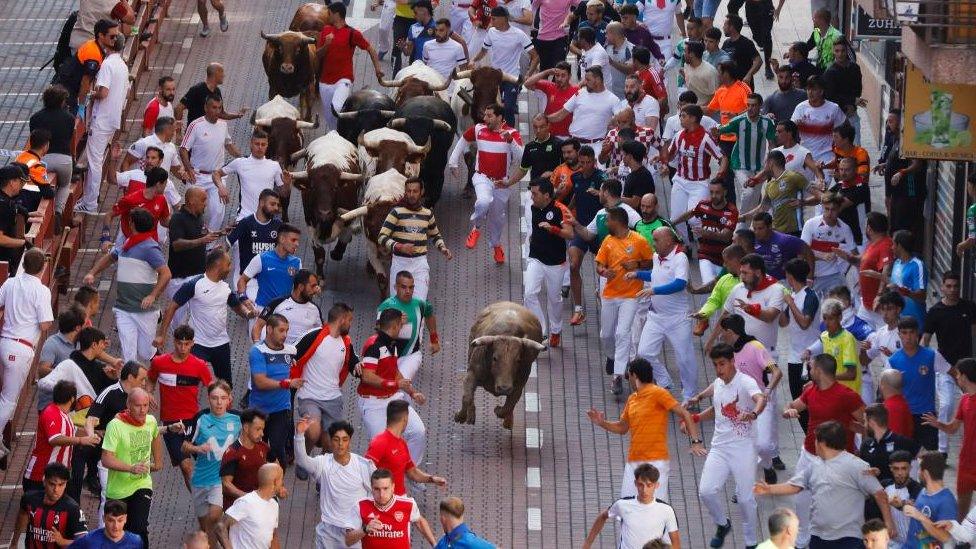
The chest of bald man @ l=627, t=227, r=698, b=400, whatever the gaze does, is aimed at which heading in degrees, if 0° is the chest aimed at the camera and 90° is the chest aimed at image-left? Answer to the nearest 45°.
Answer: approximately 45°

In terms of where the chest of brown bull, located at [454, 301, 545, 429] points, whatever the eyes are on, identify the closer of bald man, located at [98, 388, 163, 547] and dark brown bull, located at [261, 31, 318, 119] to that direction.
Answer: the bald man

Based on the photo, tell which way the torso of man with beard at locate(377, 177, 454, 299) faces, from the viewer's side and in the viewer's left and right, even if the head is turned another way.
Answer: facing the viewer

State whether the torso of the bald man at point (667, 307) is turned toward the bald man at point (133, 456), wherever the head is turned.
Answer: yes

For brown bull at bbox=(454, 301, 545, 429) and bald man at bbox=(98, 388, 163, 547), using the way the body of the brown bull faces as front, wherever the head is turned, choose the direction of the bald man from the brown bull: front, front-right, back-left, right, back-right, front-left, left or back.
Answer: front-right

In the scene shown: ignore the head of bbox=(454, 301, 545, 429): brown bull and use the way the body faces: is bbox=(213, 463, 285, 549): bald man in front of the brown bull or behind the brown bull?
in front

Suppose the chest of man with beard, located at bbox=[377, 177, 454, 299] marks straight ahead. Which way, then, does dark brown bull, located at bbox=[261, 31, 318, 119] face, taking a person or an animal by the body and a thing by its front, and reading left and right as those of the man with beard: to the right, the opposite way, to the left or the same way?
the same way

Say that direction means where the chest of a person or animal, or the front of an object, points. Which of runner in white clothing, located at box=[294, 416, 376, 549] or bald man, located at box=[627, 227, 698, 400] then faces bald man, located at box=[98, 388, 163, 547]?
bald man, located at box=[627, 227, 698, 400]

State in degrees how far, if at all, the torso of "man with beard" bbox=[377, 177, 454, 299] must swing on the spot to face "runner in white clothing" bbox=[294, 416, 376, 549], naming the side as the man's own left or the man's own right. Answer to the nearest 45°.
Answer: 0° — they already face them

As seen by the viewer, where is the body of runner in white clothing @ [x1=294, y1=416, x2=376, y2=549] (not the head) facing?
toward the camera

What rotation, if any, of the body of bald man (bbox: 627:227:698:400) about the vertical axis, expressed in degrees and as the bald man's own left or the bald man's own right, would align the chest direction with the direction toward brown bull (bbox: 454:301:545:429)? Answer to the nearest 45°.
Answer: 0° — they already face it

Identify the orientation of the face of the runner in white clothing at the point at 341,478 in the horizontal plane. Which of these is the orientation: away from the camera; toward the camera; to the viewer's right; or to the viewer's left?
toward the camera
